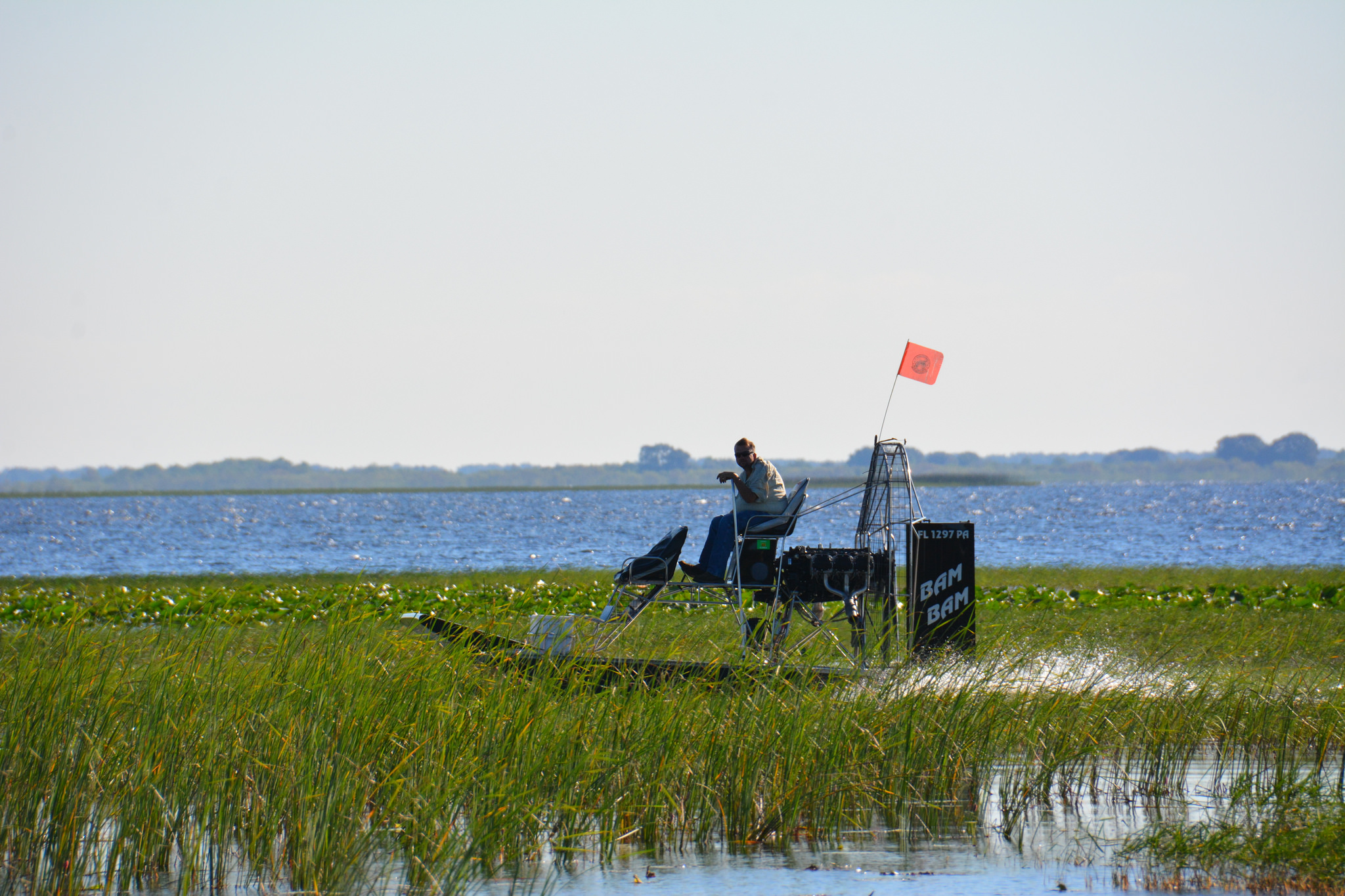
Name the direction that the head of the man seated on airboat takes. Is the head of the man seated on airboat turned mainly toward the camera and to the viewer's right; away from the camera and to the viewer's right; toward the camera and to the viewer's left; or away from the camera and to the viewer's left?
toward the camera and to the viewer's left

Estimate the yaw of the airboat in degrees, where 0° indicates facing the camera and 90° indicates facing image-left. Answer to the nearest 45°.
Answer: approximately 90°

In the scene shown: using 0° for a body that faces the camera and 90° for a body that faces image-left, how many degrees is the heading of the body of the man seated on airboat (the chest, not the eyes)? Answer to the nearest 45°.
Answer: approximately 90°
